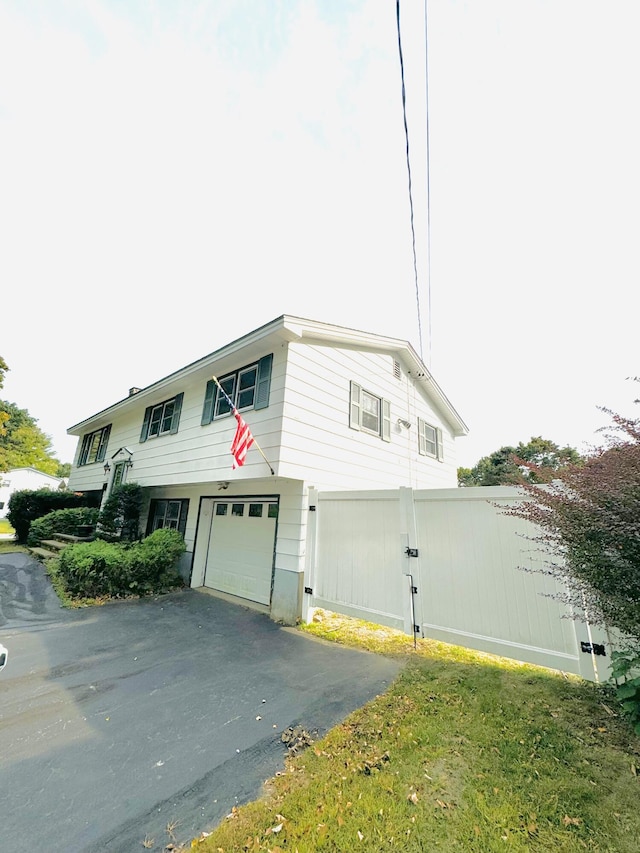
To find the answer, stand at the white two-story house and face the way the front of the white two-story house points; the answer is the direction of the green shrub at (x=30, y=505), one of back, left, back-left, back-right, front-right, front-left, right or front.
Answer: right

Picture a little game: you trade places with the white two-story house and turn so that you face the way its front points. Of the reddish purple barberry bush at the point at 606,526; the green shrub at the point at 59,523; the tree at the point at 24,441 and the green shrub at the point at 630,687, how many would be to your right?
2

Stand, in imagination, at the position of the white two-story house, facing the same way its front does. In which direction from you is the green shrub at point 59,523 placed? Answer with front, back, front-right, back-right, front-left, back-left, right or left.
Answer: right

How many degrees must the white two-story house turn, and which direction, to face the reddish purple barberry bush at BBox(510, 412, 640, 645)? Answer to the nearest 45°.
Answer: approximately 90° to its left

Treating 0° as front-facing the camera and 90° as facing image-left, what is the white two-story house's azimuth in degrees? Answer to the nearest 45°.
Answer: approximately 45°

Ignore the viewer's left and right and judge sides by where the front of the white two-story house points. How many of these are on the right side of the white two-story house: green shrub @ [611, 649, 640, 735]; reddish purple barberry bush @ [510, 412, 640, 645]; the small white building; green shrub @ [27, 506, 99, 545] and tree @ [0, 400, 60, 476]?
3

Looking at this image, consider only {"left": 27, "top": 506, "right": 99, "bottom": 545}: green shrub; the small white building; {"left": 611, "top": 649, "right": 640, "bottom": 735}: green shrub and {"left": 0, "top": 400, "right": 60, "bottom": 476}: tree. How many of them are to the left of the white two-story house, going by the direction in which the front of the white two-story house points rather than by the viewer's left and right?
1

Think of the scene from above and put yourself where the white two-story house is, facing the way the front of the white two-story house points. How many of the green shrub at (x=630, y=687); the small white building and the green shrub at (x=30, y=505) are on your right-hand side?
2

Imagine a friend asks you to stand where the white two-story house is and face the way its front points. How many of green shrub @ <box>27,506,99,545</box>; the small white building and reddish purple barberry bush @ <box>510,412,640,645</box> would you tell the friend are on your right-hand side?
2

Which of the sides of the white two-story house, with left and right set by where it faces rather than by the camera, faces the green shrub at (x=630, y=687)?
left

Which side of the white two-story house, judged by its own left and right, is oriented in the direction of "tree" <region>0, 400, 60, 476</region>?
right

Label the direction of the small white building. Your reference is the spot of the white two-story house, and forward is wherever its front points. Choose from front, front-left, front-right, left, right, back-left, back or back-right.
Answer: right
